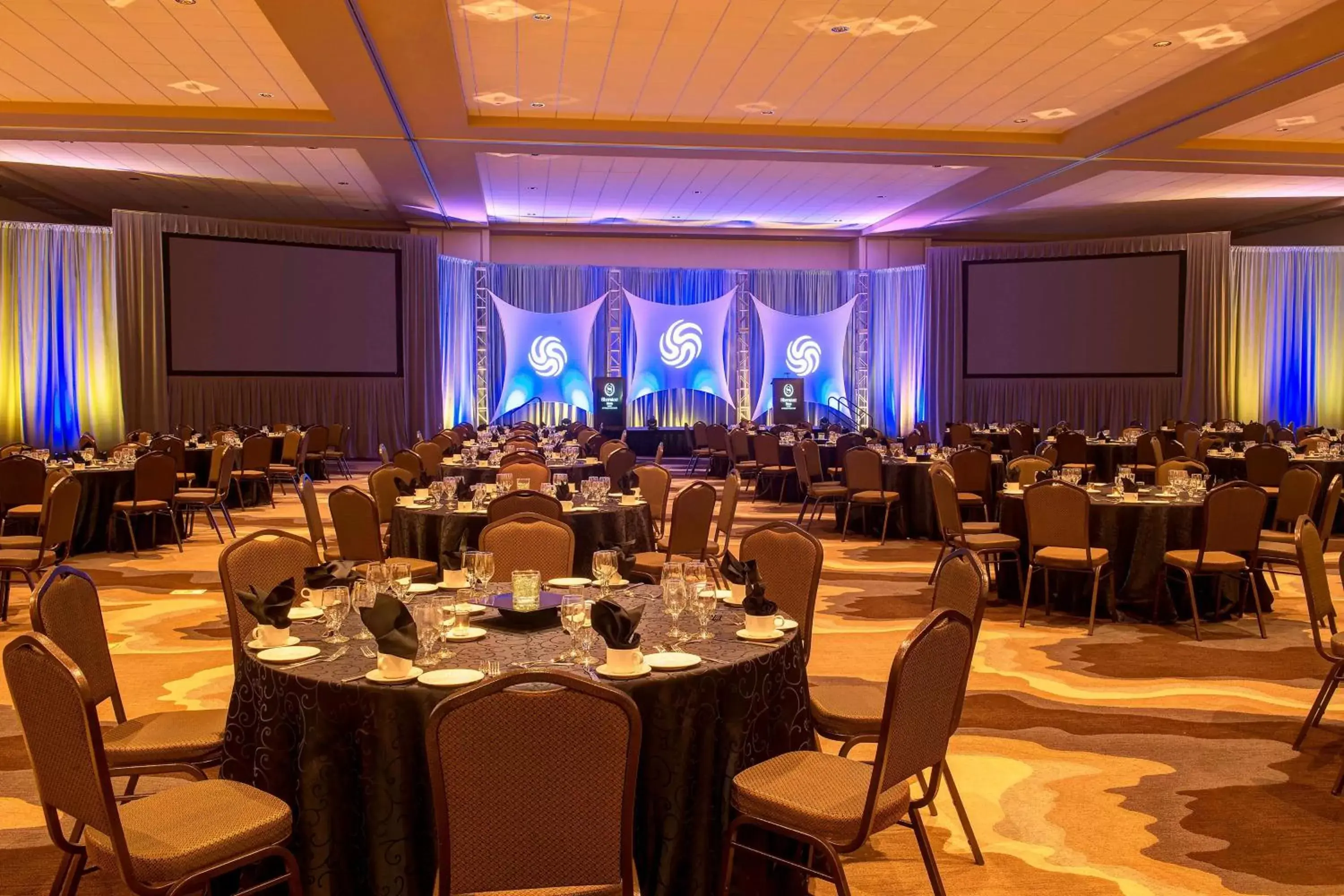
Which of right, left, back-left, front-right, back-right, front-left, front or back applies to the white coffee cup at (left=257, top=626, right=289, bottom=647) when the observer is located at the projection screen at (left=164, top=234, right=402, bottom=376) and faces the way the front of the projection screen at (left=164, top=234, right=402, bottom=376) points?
front

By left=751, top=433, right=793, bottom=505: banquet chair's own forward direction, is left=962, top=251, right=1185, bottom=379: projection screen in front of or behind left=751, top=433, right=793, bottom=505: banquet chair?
in front

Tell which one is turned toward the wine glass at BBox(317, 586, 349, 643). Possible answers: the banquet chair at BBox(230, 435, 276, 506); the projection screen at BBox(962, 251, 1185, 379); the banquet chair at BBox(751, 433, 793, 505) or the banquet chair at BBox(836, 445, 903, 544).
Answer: the projection screen

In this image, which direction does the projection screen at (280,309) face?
toward the camera

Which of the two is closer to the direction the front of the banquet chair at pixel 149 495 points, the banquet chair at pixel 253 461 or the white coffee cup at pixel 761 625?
the banquet chair

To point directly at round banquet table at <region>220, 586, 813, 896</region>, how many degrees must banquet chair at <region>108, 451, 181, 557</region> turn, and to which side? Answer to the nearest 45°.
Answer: approximately 135° to its left

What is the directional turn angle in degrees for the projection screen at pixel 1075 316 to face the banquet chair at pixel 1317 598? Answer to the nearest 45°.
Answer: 0° — it already faces it

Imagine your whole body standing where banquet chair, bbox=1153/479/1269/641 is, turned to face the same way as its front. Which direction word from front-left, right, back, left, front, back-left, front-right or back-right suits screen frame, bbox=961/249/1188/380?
front-right

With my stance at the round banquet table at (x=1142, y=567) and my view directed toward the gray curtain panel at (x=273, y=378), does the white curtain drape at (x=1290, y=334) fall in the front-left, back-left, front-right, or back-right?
front-right

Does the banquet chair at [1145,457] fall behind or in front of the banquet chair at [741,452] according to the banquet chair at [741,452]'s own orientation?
in front

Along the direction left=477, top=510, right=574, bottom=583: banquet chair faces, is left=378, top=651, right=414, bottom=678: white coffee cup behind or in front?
in front

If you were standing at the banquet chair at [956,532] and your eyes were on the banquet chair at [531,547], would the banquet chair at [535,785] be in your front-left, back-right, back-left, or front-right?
front-left

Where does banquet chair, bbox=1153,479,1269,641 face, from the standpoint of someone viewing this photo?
facing away from the viewer and to the left of the viewer

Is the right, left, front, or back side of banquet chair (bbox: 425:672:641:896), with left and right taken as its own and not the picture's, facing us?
back

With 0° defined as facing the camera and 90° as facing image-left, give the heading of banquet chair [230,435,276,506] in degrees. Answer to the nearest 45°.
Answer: approximately 135°

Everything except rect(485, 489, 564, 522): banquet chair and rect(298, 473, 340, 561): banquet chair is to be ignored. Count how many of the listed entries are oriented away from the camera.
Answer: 1
